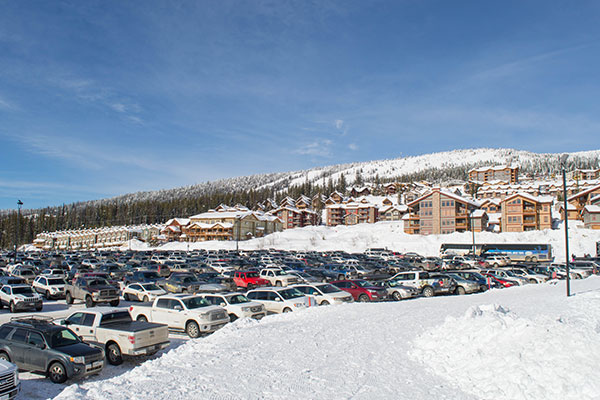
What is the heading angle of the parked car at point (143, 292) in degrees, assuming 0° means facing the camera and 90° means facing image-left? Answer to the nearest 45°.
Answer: approximately 315°

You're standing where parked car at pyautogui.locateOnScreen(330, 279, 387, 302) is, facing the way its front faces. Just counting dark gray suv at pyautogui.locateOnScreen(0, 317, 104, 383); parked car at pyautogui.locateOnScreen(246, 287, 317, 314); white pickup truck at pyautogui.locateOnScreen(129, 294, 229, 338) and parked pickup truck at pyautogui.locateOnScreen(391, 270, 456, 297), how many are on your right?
3

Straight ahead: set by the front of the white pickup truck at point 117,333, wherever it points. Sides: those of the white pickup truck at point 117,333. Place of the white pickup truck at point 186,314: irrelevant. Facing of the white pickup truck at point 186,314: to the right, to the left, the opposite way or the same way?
the opposite way

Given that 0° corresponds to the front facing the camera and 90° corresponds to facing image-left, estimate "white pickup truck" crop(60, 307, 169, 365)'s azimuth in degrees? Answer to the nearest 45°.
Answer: approximately 135°

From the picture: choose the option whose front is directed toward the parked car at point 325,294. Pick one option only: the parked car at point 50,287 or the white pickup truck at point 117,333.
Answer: the parked car at point 50,287

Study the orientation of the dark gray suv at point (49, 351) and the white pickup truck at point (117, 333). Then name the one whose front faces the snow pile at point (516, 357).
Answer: the dark gray suv

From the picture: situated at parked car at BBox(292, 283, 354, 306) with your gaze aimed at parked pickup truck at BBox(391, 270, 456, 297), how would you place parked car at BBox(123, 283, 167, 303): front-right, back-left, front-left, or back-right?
back-left

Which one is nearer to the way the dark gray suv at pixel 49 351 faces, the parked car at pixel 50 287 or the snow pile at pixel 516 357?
the snow pile

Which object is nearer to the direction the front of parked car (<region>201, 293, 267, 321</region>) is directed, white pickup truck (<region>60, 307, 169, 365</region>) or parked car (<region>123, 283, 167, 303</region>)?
the white pickup truck
